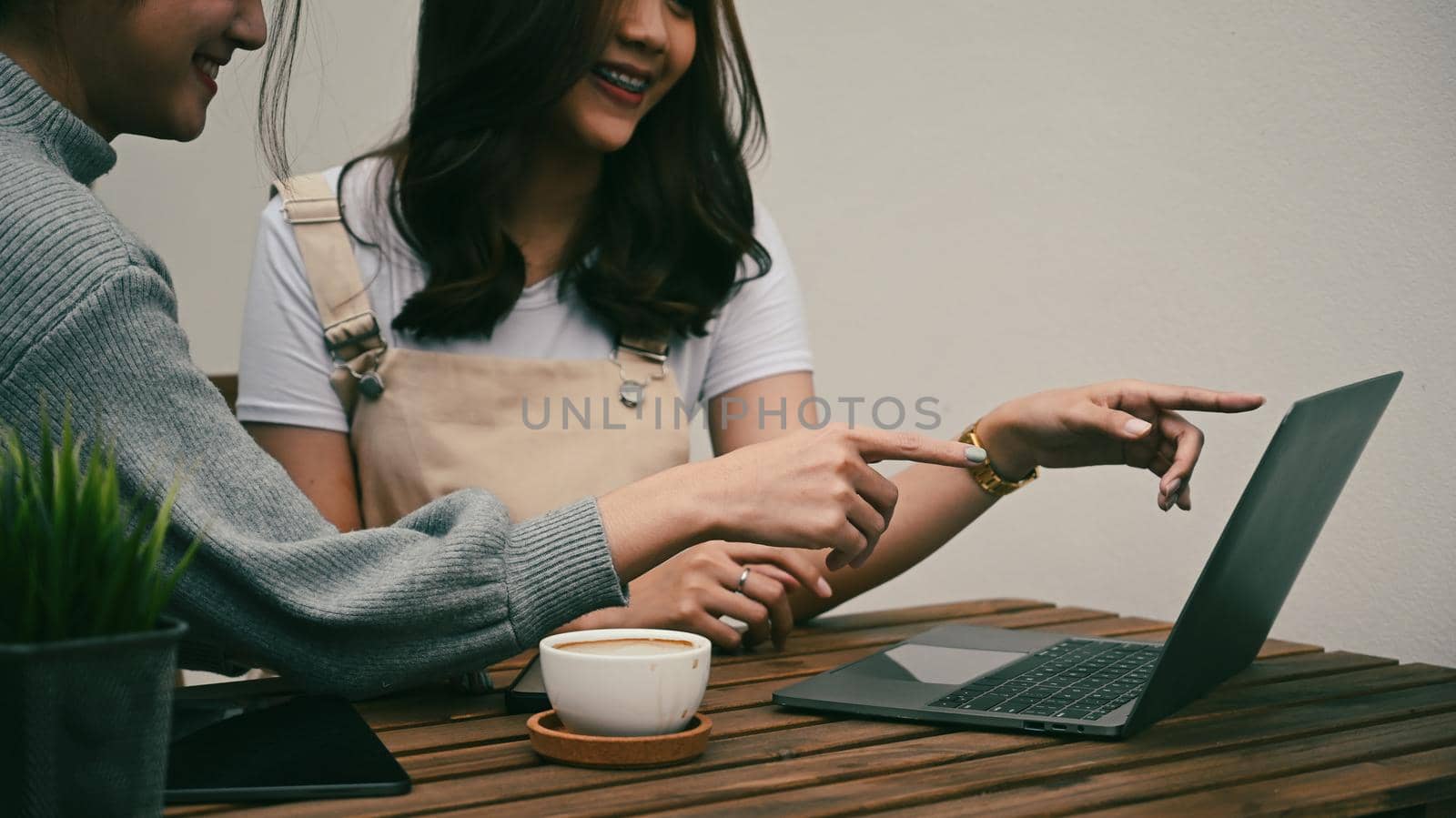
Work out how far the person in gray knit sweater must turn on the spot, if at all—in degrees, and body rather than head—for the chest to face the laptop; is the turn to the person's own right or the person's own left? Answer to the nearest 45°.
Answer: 0° — they already face it

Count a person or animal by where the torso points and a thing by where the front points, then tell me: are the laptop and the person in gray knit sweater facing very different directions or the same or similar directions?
very different directions

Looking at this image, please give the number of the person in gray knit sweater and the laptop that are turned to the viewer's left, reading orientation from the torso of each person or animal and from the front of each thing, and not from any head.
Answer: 1

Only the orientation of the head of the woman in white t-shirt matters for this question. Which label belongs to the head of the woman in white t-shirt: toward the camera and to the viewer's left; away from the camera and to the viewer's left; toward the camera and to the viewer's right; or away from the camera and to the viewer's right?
toward the camera and to the viewer's right

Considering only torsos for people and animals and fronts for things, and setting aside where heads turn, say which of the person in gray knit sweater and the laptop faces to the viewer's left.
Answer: the laptop

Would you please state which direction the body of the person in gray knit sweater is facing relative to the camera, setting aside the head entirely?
to the viewer's right

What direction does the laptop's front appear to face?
to the viewer's left

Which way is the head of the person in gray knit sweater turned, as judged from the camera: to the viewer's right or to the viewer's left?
to the viewer's right
